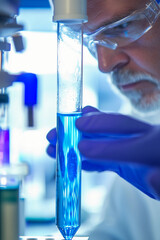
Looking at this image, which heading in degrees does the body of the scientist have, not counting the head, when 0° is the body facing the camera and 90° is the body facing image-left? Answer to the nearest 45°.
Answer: approximately 45°

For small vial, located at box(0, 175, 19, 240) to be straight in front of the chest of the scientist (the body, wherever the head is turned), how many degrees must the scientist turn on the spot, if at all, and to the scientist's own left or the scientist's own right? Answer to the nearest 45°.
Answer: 0° — they already face it
